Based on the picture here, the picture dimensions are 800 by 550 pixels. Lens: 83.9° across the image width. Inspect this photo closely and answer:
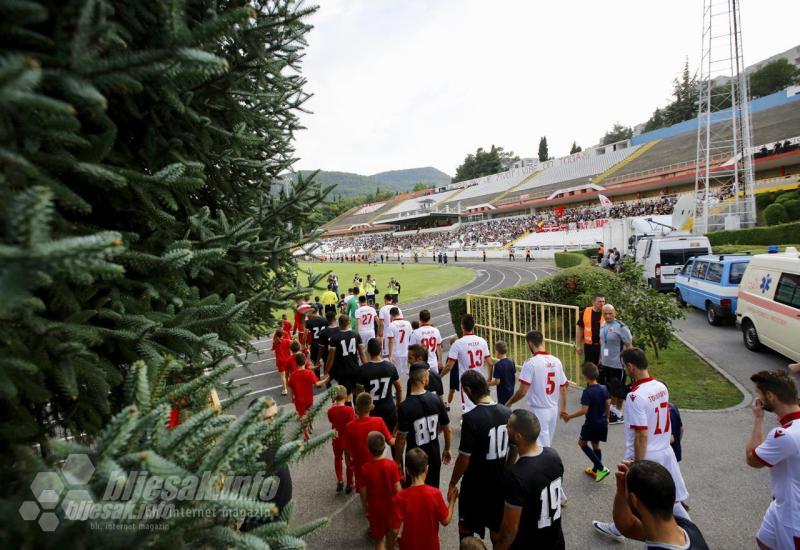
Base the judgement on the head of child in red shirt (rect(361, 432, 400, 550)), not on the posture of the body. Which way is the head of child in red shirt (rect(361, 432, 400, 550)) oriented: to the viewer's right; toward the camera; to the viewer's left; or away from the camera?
away from the camera

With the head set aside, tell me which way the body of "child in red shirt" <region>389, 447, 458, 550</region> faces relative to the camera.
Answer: away from the camera

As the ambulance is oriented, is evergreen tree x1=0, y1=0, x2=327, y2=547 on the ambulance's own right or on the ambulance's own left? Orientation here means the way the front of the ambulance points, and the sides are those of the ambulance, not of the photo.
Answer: on the ambulance's own right

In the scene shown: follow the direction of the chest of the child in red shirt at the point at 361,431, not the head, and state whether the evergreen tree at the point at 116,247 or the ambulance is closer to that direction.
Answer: the ambulance

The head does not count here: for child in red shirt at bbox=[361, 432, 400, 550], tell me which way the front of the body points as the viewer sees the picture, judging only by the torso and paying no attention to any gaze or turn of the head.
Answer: away from the camera

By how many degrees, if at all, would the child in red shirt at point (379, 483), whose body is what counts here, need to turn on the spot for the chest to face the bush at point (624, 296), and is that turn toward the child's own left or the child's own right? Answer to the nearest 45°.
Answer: approximately 45° to the child's own right

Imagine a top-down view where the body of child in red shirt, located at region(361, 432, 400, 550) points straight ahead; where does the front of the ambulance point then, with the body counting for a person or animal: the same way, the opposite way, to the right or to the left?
the opposite way

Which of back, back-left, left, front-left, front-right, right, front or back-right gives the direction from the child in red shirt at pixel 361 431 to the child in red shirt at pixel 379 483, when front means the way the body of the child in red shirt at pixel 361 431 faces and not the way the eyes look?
back

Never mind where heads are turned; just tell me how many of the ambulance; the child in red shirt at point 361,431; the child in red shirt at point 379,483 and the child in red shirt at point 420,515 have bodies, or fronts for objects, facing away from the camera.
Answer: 3

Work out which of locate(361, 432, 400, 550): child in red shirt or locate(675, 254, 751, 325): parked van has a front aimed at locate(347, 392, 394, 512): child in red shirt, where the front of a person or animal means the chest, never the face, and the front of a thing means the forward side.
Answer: locate(361, 432, 400, 550): child in red shirt

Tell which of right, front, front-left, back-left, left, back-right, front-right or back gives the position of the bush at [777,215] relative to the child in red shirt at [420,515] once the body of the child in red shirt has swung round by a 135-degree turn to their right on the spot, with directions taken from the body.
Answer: left

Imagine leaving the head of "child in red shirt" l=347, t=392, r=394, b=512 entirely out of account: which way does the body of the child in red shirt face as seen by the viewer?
away from the camera
